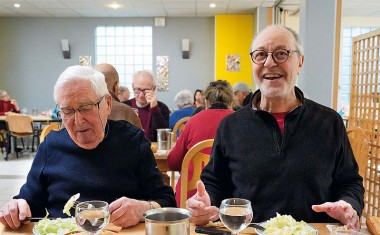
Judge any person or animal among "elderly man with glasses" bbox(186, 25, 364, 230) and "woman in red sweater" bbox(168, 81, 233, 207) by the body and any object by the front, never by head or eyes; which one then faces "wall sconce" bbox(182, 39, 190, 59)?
the woman in red sweater

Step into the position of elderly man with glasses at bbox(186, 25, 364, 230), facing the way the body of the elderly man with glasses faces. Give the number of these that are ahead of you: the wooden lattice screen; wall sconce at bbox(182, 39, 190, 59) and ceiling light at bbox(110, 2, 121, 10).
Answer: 0

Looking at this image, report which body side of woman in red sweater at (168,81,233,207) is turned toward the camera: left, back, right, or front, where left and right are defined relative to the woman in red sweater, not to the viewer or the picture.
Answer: back

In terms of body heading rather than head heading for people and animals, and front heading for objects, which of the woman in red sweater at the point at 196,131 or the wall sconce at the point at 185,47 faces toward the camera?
the wall sconce

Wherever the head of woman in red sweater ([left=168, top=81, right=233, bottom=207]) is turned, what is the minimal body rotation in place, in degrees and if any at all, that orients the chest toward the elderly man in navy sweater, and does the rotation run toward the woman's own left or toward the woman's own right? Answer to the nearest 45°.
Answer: approximately 180°

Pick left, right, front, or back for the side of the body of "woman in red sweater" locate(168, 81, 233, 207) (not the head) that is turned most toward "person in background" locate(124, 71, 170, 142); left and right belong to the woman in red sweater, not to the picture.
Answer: front

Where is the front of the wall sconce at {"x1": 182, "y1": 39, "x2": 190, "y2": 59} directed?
toward the camera

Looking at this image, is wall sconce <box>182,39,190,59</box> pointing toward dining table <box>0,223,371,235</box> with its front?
yes

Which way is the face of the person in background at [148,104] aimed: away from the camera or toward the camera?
toward the camera

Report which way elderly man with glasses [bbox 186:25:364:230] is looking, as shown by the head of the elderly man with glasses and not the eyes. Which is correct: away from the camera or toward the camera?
toward the camera

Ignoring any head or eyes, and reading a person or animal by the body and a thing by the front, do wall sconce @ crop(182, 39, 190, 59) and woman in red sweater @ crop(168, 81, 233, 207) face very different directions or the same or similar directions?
very different directions

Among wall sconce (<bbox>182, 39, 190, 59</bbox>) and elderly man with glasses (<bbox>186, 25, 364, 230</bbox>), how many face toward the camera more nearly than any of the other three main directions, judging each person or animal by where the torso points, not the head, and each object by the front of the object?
2

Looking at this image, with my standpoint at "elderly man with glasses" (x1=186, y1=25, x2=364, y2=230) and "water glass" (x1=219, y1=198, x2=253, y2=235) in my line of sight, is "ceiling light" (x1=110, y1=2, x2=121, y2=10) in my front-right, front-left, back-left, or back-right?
back-right

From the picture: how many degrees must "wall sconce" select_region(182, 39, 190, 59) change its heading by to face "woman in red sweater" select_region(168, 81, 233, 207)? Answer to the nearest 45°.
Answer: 0° — it already faces them

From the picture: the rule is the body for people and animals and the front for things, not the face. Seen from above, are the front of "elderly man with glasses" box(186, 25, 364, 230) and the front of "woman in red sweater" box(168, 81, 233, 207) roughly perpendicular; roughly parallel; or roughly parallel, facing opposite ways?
roughly parallel, facing opposite ways

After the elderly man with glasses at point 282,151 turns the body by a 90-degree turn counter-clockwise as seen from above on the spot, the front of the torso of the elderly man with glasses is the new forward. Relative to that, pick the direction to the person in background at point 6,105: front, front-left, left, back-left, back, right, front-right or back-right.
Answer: back-left

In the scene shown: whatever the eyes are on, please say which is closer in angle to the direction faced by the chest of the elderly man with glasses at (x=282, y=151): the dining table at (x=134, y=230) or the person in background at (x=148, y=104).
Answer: the dining table

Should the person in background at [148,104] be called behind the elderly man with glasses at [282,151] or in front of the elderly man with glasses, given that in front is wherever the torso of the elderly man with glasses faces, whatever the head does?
behind
